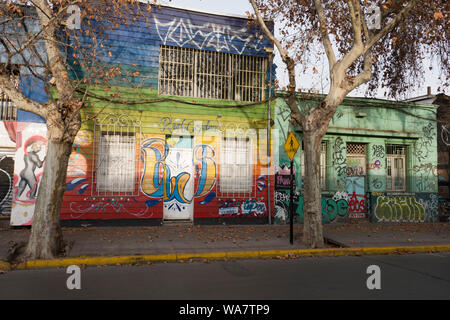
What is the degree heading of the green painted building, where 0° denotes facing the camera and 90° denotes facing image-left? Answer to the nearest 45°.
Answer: approximately 0°
